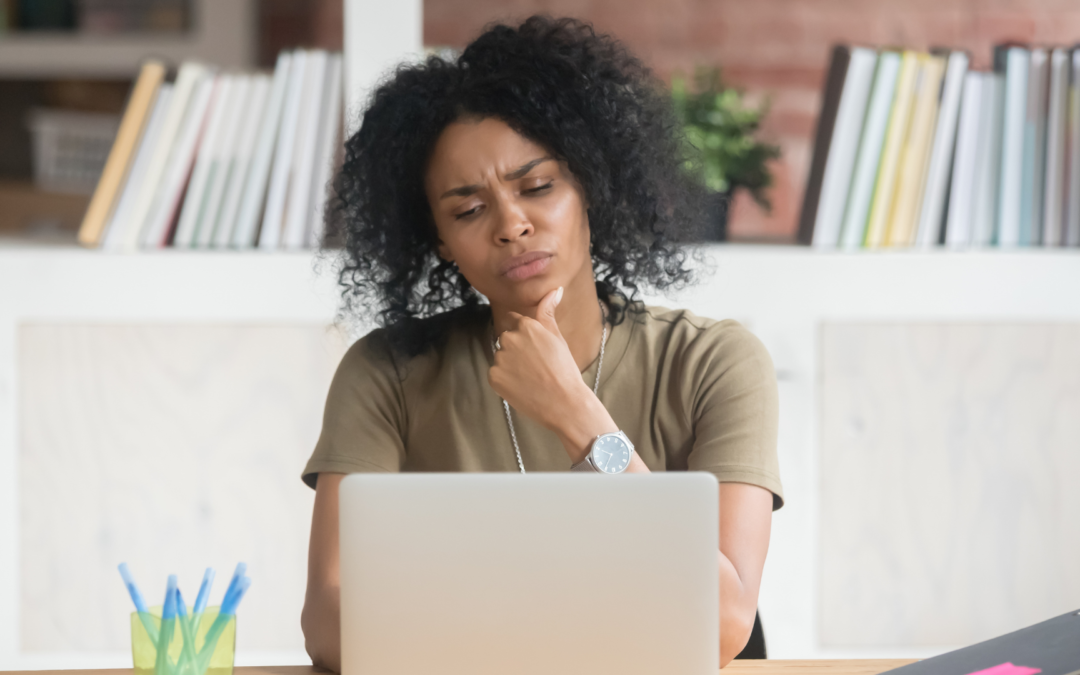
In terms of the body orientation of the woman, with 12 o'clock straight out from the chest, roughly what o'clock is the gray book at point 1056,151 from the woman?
The gray book is roughly at 8 o'clock from the woman.

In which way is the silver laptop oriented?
away from the camera

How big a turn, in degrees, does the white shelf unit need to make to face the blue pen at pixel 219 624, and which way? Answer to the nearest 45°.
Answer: approximately 45° to its right

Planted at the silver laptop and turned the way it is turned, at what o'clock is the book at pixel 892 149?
The book is roughly at 1 o'clock from the silver laptop.

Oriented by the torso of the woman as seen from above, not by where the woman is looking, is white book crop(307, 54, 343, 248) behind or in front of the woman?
behind

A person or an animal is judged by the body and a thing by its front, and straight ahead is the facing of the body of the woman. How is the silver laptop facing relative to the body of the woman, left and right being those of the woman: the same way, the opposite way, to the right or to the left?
the opposite way

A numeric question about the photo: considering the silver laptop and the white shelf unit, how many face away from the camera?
1
